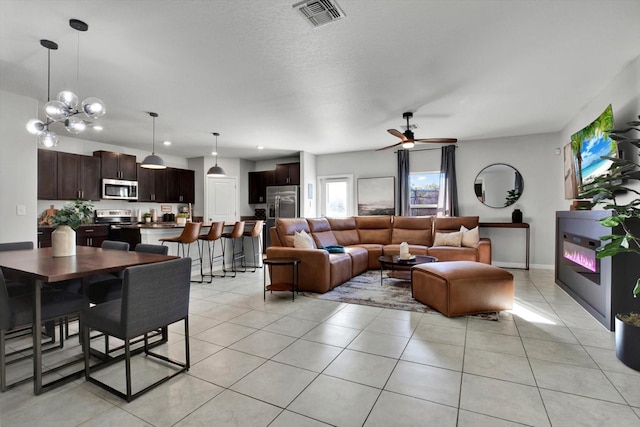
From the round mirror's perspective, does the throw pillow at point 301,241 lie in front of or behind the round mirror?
in front

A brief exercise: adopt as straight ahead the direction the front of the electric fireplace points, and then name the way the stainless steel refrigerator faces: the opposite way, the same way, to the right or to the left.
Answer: to the left

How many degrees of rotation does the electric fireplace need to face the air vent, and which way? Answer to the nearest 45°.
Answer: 0° — it already faces it

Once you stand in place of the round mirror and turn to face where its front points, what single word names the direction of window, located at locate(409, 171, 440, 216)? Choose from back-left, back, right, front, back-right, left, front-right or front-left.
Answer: right

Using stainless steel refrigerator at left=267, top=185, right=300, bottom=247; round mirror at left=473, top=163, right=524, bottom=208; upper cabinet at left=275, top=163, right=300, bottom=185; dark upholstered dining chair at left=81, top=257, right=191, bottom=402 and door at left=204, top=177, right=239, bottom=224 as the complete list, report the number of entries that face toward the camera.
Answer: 4

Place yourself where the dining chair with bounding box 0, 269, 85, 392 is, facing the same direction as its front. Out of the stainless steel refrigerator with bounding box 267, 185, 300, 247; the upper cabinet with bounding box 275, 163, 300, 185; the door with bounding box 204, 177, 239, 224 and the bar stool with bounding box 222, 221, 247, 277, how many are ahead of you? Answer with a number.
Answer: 4

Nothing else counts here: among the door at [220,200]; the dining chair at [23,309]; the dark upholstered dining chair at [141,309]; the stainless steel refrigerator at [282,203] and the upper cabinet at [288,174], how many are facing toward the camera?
3

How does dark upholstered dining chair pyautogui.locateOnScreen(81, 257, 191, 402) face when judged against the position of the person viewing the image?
facing away from the viewer and to the left of the viewer

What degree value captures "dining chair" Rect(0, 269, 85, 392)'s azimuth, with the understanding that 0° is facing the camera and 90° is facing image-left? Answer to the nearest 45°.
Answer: approximately 225°

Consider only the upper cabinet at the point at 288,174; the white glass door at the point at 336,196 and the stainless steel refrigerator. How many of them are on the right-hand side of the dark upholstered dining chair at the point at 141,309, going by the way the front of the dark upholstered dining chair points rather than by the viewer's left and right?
3

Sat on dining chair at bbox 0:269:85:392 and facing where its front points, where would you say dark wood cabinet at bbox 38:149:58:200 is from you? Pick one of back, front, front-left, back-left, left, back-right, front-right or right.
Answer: front-left

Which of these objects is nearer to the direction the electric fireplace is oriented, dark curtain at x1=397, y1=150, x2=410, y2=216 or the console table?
the dark curtain

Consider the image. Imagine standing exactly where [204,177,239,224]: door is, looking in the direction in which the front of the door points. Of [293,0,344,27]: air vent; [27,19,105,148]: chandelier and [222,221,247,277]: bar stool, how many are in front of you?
3

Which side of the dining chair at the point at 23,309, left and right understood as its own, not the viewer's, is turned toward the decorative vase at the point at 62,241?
front
